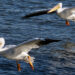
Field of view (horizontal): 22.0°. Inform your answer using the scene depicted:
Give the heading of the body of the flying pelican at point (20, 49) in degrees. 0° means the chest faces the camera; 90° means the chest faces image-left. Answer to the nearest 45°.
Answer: approximately 90°
